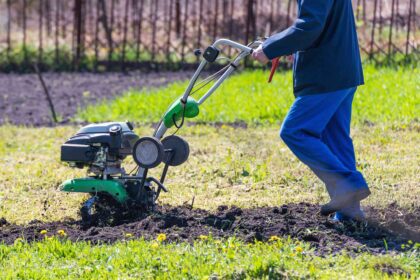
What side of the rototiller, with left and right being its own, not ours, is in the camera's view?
left

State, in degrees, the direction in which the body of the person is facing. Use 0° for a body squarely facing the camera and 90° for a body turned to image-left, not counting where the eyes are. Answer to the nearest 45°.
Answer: approximately 90°

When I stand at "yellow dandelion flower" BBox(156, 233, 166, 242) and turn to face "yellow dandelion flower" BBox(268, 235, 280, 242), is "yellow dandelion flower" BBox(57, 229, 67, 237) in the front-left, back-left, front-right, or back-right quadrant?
back-left

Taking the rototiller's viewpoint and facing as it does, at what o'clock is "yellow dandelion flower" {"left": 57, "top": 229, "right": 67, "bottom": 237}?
The yellow dandelion flower is roughly at 10 o'clock from the rototiller.

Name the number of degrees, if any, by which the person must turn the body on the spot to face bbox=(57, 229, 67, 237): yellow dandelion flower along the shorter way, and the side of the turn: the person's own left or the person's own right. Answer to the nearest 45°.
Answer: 0° — they already face it

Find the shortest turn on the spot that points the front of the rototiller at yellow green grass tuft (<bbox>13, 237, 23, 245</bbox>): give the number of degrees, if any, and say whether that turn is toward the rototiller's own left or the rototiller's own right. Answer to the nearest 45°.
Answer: approximately 45° to the rototiller's own left

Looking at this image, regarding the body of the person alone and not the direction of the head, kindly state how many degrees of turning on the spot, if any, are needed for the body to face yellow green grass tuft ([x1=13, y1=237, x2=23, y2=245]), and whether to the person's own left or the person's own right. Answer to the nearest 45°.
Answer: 0° — they already face it
